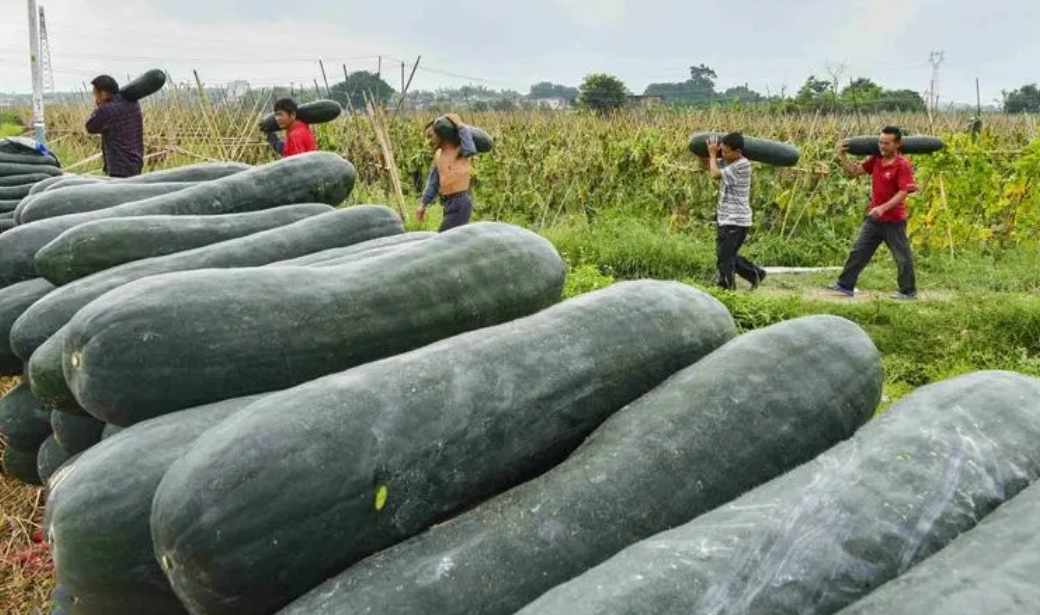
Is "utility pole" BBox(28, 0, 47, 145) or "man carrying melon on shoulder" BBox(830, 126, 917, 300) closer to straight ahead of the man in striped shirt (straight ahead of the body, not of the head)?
the utility pole

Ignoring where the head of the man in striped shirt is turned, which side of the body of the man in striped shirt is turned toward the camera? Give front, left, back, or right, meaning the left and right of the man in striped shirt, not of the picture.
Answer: left

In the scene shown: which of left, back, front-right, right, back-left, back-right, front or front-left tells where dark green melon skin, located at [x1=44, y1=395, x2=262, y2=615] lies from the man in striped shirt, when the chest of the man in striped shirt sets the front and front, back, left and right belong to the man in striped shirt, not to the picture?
left

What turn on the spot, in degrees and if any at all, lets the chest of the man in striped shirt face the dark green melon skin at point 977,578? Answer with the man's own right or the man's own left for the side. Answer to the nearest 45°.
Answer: approximately 90° to the man's own left

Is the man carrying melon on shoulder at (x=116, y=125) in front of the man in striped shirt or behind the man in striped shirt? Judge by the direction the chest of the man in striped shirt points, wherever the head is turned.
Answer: in front

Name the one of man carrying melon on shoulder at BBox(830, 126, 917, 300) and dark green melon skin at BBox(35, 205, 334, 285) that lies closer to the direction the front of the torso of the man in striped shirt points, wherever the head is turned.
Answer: the dark green melon skin

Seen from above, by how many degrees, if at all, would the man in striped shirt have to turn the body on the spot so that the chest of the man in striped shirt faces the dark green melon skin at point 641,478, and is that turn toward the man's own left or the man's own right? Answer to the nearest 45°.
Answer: approximately 90° to the man's own left

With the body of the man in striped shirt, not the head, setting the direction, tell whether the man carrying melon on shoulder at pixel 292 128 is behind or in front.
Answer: in front
